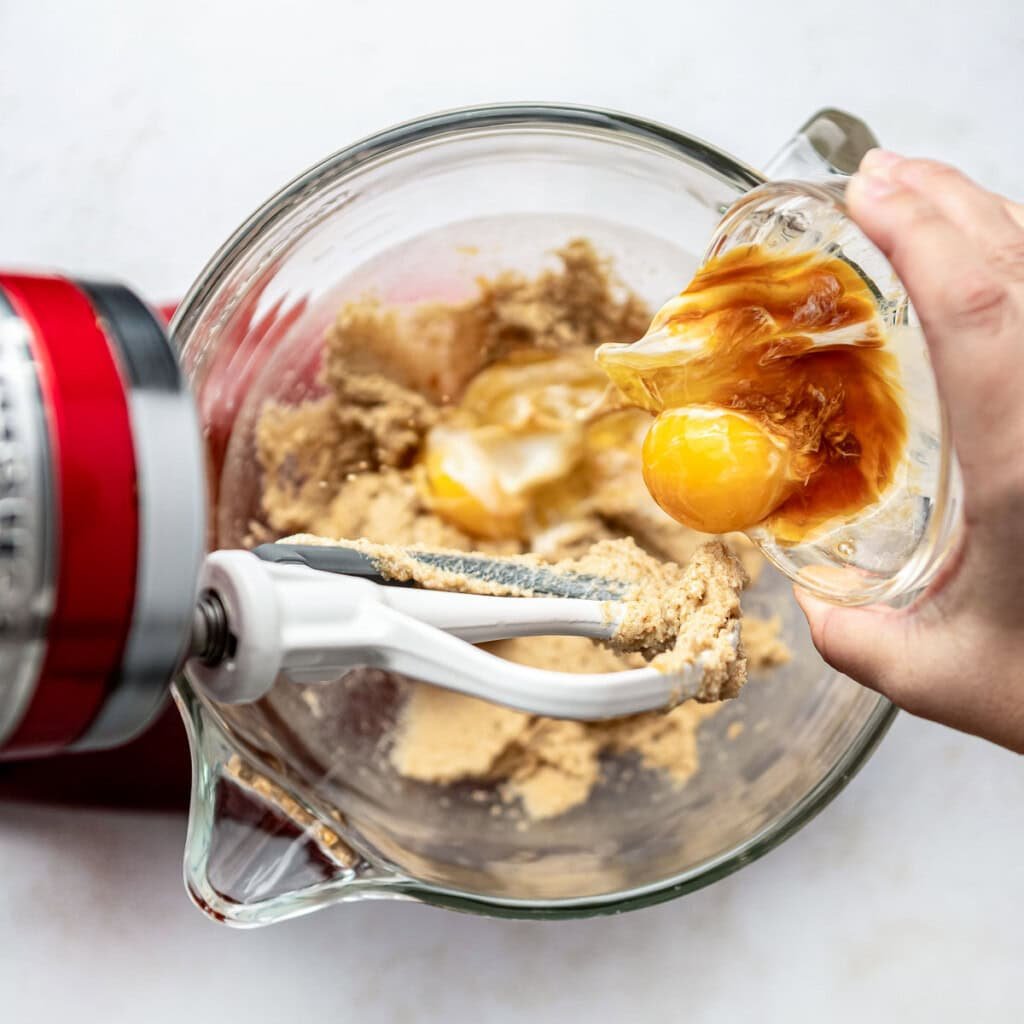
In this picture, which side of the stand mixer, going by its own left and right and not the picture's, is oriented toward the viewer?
right
